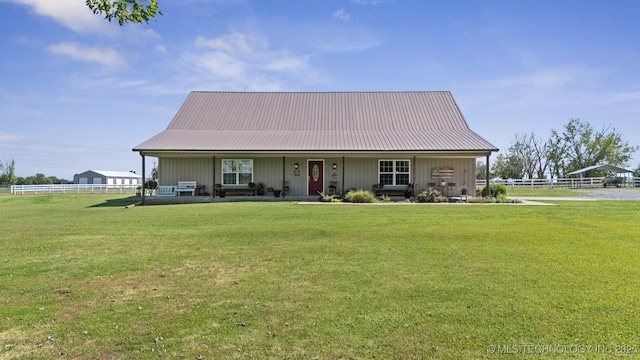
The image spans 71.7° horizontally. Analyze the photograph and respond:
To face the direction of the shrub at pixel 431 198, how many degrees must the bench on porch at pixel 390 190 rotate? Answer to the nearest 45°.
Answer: approximately 45° to its left

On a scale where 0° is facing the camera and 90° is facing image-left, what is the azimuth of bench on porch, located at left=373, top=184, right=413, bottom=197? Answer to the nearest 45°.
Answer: approximately 0°

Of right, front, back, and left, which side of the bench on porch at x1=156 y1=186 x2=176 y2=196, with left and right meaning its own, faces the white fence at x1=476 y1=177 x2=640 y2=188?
left

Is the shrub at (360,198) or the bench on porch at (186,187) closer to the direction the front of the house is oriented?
the shrub

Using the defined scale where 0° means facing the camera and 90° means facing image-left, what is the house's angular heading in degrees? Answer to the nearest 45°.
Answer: approximately 0°

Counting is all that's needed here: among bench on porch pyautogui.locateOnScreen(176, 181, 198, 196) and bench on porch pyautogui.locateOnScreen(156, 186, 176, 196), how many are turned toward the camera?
2

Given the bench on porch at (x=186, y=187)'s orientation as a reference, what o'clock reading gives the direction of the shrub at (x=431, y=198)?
The shrub is roughly at 10 o'clock from the bench on porch.

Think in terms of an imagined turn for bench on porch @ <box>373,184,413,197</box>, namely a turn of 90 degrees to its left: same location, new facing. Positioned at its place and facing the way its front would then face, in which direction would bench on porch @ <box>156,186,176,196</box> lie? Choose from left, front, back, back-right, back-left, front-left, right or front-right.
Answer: back

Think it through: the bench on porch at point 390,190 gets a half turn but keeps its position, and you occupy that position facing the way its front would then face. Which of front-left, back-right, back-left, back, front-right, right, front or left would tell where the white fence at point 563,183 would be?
front-right
